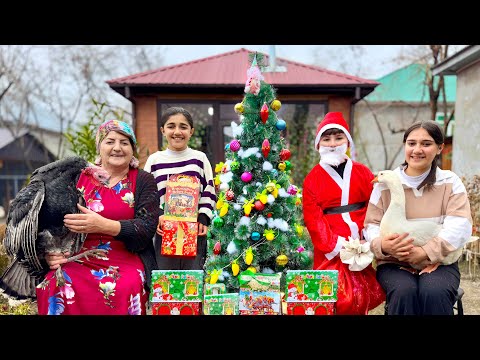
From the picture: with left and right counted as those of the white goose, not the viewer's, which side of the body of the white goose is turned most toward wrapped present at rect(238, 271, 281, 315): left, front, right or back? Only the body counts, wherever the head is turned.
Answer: front

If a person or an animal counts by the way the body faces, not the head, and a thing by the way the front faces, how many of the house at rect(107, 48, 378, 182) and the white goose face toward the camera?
1

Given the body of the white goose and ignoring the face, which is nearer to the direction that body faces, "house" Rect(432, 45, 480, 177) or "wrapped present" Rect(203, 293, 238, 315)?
the wrapped present

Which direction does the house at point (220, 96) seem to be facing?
toward the camera

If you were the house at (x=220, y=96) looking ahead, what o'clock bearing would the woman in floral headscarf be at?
The woman in floral headscarf is roughly at 12 o'clock from the house.

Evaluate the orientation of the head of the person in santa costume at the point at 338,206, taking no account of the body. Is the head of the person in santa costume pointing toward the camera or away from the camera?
toward the camera

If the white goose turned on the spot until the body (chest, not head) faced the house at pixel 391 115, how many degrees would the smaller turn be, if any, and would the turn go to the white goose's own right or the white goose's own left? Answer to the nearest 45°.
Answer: approximately 90° to the white goose's own right

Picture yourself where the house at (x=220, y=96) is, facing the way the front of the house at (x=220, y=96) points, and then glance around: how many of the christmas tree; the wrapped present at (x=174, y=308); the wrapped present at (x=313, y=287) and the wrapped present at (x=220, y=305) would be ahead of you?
4

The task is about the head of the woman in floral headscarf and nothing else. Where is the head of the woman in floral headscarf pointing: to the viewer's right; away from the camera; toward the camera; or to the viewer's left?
toward the camera

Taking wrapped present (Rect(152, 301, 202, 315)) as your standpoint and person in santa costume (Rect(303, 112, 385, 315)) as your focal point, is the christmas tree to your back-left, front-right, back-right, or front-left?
front-left

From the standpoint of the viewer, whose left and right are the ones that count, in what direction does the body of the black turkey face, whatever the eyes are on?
facing to the right of the viewer

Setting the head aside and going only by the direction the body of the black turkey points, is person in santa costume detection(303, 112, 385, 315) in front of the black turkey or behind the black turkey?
in front

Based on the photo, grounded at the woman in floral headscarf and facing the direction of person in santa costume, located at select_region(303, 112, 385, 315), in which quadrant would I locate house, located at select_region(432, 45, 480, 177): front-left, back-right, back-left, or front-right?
front-left

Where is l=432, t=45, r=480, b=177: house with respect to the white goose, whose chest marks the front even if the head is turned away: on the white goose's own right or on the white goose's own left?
on the white goose's own right

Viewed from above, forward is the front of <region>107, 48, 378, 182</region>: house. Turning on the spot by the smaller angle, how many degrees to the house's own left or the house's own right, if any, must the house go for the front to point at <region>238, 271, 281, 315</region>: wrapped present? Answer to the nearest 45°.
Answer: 0° — it already faces it

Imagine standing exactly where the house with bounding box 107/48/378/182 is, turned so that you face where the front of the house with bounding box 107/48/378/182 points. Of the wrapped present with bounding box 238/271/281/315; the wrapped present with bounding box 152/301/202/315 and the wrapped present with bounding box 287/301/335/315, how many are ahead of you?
3

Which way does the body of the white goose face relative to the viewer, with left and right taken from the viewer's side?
facing to the left of the viewer
